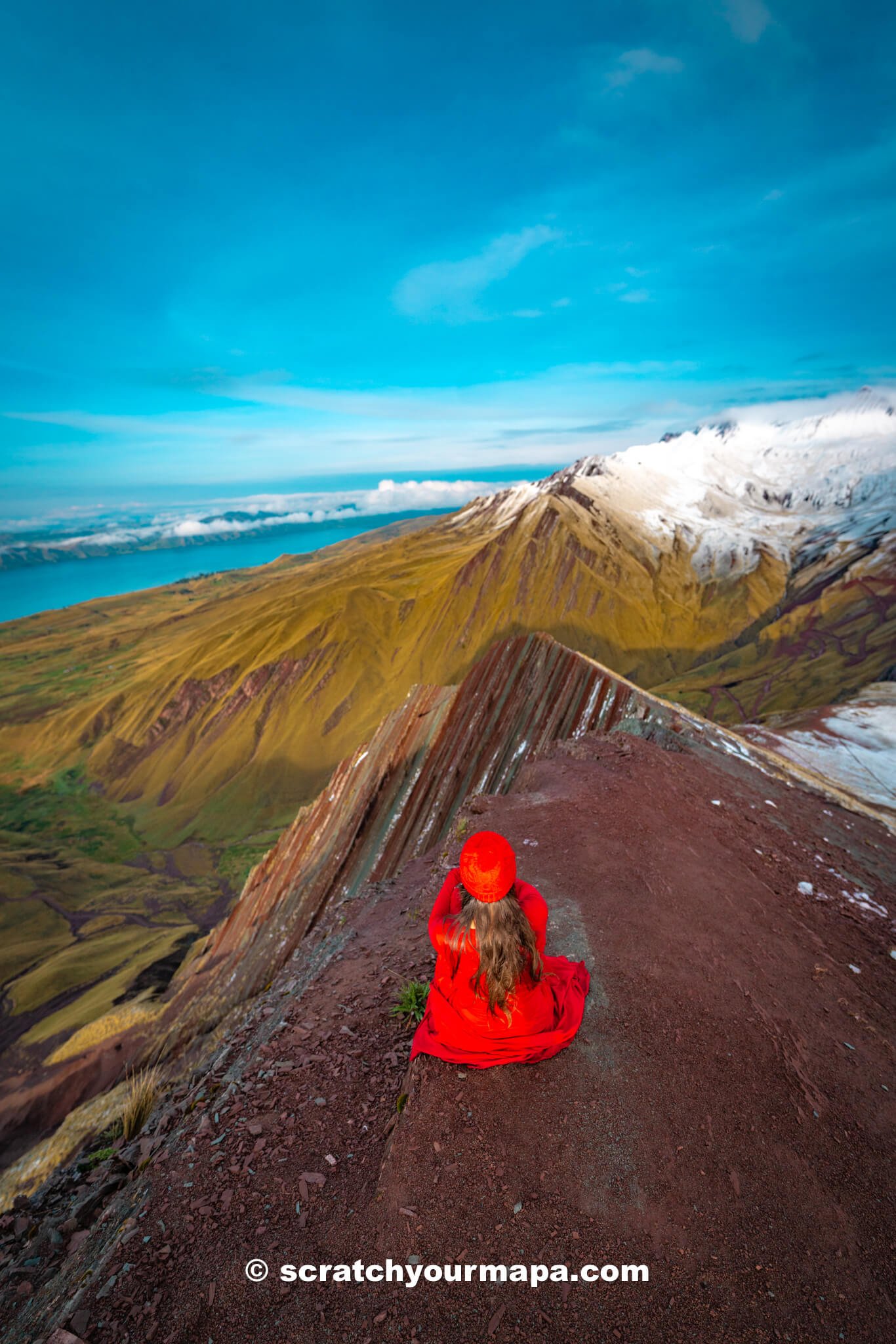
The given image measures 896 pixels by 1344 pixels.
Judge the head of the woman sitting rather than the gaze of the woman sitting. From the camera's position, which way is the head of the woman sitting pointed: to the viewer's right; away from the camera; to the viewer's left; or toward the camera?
away from the camera

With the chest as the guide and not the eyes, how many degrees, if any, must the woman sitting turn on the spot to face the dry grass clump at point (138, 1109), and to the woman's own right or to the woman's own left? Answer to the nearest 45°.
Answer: approximately 90° to the woman's own left

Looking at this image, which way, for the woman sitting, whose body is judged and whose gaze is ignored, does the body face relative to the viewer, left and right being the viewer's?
facing away from the viewer
